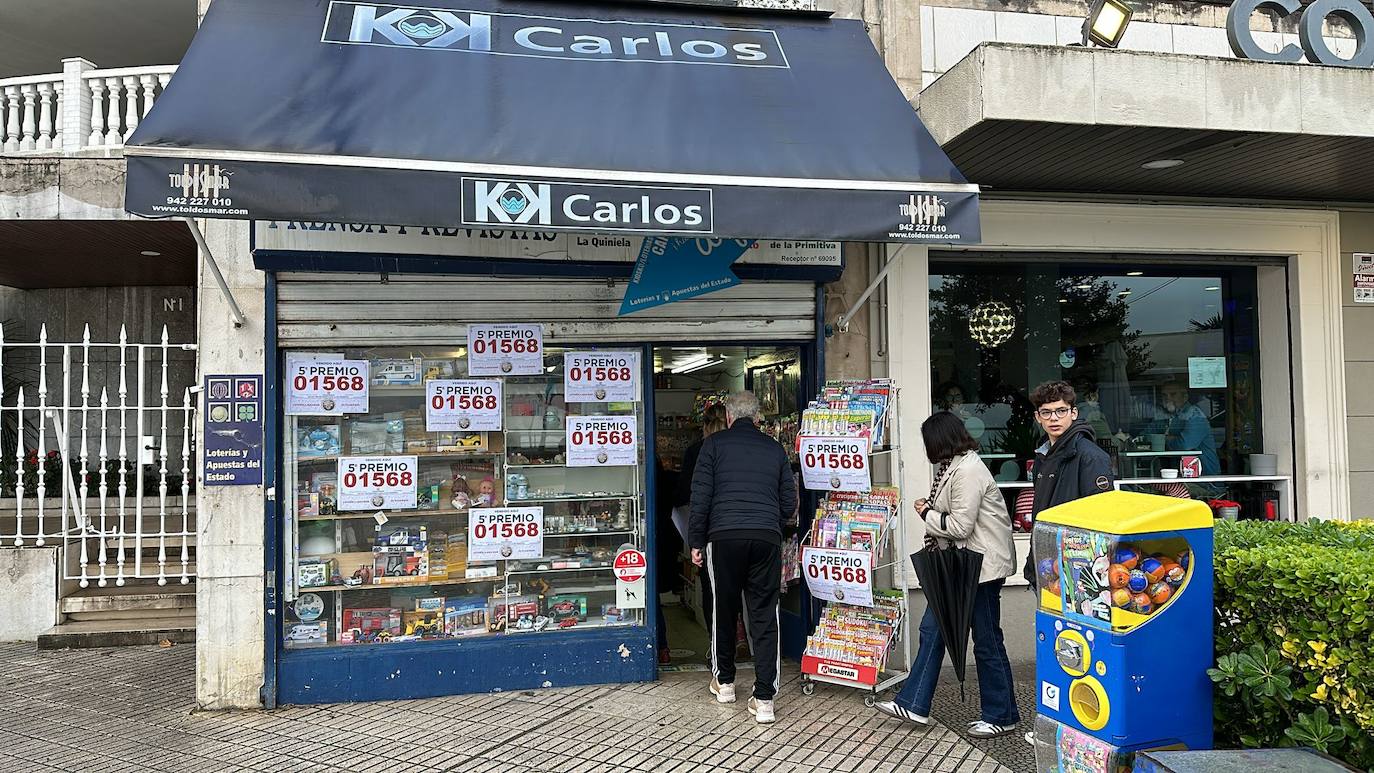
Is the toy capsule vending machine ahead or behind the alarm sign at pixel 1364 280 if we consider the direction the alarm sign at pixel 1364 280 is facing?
ahead

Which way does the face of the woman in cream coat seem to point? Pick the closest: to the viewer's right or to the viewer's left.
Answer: to the viewer's left

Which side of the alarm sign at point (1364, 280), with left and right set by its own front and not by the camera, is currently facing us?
front

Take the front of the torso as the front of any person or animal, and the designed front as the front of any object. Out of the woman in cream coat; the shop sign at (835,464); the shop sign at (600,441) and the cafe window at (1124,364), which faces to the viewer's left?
the woman in cream coat

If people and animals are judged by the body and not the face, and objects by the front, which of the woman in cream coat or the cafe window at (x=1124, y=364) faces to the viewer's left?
the woman in cream coat

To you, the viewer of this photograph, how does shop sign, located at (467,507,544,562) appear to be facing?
facing the viewer

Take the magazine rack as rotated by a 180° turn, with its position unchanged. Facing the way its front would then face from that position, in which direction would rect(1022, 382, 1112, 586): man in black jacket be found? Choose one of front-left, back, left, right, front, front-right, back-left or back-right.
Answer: right

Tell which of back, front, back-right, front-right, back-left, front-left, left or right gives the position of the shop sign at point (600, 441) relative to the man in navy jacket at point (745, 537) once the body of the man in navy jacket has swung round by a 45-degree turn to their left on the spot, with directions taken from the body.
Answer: front

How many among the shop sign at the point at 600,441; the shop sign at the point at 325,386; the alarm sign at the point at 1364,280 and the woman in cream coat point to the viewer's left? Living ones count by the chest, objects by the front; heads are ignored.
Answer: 1

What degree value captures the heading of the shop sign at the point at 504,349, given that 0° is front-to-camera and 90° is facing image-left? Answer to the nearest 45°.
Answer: approximately 0°

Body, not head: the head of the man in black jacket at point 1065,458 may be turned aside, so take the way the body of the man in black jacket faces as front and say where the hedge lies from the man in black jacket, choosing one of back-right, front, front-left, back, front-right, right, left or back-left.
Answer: left

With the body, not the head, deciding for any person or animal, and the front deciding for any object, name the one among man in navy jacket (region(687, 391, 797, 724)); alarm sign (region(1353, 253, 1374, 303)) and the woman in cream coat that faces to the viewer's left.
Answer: the woman in cream coat

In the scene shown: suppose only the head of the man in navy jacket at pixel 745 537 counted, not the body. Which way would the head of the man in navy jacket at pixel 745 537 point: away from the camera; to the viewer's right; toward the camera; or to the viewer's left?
away from the camera

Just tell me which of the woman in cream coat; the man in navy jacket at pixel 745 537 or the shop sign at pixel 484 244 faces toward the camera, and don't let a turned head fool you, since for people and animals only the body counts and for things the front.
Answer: the shop sign

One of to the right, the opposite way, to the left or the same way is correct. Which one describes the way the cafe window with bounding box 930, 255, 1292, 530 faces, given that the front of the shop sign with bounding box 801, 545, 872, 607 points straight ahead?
the same way

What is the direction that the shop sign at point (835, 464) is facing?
toward the camera

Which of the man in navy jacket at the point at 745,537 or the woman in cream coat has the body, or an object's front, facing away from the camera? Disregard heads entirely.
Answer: the man in navy jacket

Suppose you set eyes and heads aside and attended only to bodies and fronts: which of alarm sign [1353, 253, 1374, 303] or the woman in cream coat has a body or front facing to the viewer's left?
the woman in cream coat

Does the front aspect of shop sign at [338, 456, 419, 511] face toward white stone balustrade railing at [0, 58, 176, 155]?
no

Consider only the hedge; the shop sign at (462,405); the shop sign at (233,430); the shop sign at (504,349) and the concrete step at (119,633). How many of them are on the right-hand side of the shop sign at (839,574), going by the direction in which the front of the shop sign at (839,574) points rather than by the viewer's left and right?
4

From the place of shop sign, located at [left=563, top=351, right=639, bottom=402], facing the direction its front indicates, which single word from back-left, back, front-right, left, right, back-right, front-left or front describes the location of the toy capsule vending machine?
front-left

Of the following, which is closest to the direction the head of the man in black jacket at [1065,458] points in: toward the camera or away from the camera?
toward the camera
